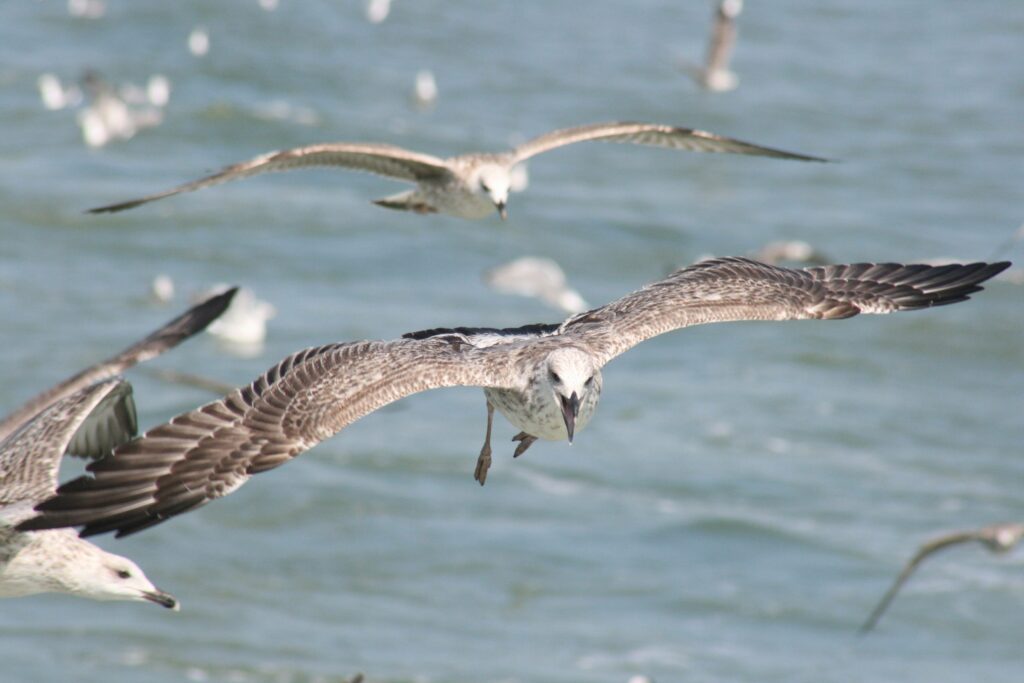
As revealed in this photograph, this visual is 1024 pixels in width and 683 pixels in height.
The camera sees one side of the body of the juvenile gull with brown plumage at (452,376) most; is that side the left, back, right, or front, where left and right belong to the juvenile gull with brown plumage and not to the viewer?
front

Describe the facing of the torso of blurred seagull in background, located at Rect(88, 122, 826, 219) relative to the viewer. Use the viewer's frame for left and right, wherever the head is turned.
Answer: facing the viewer and to the right of the viewer

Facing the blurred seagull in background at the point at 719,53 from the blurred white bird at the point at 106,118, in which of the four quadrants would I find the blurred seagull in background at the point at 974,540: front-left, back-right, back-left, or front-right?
front-right

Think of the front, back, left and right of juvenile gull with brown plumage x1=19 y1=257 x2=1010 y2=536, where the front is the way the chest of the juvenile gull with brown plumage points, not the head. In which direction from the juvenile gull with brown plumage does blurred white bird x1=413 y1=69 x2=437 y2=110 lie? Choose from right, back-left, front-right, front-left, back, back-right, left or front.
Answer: back

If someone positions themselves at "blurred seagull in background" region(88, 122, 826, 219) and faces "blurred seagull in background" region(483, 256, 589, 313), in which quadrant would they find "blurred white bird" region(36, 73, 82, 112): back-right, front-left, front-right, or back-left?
front-left

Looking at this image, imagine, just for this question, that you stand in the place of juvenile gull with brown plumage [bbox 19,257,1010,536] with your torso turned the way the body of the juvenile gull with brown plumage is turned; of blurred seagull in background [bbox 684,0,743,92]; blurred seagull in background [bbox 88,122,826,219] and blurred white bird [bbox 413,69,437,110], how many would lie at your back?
3

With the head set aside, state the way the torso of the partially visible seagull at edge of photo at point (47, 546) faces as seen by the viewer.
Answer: to the viewer's right

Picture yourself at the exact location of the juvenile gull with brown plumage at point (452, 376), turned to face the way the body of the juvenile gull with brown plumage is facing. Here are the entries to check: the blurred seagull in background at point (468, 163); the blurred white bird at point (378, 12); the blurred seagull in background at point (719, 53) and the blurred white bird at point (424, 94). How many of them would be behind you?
4

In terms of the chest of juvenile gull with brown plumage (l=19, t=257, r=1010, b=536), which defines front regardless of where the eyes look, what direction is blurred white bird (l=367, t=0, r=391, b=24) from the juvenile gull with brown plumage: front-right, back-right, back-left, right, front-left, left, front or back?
back

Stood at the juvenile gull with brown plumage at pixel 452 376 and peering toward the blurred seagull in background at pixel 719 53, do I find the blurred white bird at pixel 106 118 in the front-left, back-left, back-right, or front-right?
front-left

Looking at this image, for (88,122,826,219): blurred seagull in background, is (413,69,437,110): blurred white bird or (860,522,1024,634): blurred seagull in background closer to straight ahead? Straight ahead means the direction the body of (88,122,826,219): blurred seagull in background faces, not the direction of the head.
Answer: the blurred seagull in background

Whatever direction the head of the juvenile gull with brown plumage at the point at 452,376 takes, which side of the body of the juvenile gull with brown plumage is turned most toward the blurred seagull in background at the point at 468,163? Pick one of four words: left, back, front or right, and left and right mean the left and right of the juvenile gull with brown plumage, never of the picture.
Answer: back

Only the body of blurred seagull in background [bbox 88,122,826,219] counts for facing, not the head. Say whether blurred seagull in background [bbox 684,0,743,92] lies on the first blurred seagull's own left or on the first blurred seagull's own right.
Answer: on the first blurred seagull's own left

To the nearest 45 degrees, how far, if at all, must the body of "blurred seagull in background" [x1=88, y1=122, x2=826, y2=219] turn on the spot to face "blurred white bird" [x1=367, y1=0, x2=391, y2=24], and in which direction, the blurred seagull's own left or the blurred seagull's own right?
approximately 135° to the blurred seagull's own left

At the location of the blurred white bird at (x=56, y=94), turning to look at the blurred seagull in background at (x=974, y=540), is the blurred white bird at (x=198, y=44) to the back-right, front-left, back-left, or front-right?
back-left

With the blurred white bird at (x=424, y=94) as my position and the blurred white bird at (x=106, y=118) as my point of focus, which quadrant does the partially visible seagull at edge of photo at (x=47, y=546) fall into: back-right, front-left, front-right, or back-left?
front-left

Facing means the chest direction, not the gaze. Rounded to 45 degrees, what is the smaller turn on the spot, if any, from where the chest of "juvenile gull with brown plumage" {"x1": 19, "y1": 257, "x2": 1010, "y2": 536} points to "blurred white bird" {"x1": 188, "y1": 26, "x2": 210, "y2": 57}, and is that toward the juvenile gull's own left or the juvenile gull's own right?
approximately 180°

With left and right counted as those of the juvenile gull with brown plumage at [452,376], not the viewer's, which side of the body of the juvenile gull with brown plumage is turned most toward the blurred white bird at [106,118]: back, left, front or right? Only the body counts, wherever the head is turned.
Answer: back

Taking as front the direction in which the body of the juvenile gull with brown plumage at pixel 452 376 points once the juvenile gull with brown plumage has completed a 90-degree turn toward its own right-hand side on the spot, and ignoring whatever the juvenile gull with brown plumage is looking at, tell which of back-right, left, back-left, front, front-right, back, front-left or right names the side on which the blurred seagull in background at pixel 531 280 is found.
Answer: right

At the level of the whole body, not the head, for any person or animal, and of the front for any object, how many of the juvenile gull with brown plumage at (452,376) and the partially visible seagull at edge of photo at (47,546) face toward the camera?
1
